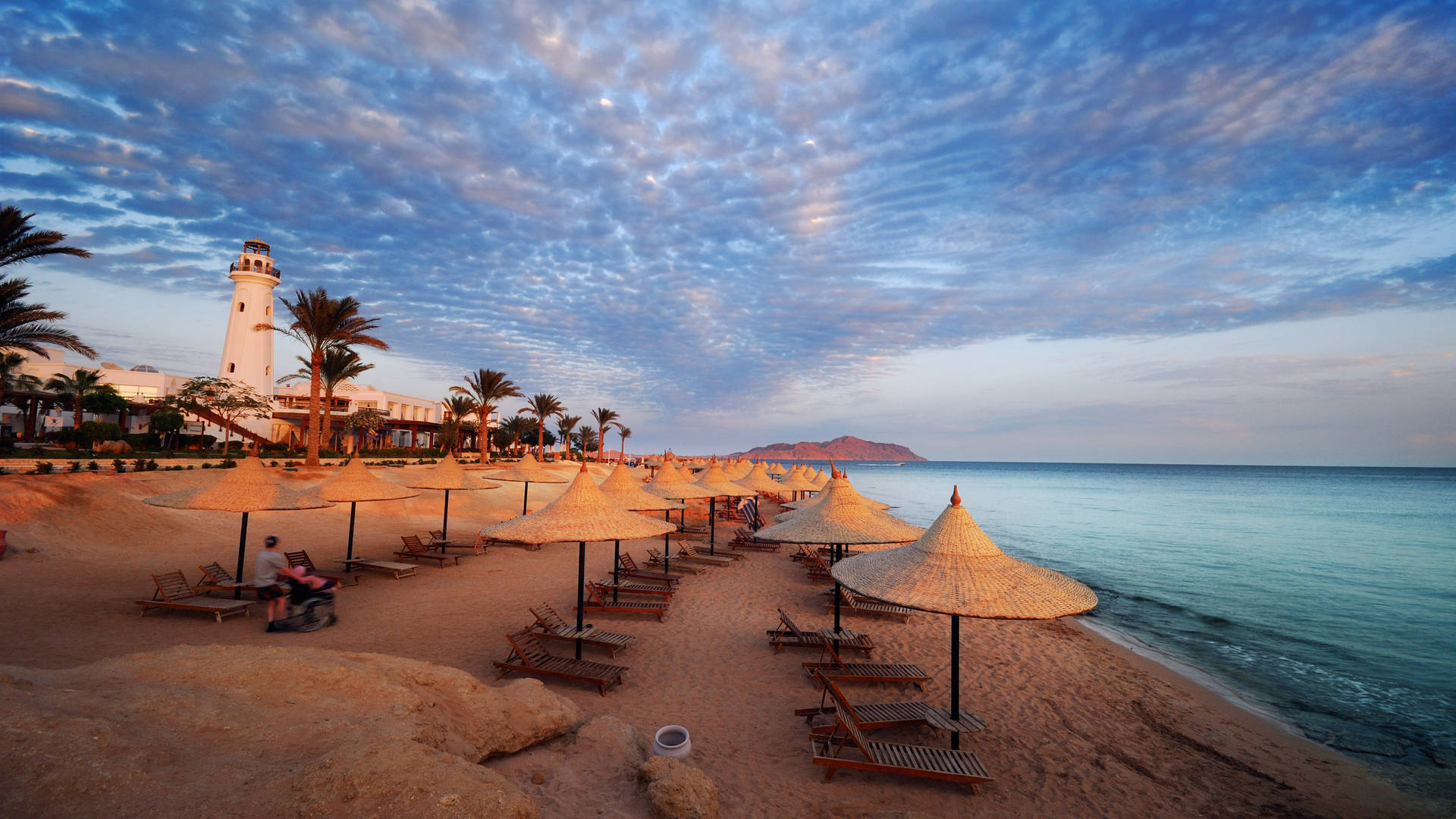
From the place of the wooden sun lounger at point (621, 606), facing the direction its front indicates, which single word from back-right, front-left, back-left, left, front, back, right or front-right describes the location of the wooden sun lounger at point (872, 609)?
front

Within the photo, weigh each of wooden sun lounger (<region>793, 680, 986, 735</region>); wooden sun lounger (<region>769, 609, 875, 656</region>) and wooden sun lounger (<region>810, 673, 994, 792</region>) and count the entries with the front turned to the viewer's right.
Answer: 3

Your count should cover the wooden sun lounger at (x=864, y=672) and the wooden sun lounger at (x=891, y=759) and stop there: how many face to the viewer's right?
2

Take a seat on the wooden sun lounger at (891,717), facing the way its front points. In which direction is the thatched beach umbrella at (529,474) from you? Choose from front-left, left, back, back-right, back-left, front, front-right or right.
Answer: back-left

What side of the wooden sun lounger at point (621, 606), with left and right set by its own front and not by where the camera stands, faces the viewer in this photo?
right

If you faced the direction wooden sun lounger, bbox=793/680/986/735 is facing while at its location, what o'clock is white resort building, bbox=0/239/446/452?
The white resort building is roughly at 7 o'clock from the wooden sun lounger.

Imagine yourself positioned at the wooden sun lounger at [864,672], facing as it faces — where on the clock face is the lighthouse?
The lighthouse is roughly at 7 o'clock from the wooden sun lounger.

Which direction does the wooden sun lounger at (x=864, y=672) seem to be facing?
to the viewer's right

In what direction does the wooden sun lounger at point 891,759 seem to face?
to the viewer's right

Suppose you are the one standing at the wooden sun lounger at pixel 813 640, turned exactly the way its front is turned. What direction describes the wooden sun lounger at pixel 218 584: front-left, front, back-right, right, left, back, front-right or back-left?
back

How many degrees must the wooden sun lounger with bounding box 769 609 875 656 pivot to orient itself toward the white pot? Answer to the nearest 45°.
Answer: approximately 90° to its right

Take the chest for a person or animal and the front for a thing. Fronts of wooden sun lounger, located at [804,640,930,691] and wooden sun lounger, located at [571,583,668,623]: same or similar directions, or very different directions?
same or similar directions

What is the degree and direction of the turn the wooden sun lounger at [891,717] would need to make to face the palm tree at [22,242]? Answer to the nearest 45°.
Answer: approximately 180°

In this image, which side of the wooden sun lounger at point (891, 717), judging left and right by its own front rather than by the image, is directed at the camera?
right

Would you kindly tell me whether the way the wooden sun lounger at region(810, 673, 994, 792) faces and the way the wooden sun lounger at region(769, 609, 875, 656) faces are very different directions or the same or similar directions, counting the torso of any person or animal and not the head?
same or similar directions

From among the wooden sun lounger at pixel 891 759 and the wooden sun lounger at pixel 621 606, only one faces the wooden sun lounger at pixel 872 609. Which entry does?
the wooden sun lounger at pixel 621 606

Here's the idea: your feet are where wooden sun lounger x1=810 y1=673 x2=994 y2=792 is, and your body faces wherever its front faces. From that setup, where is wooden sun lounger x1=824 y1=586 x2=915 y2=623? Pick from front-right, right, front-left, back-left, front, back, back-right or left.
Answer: left

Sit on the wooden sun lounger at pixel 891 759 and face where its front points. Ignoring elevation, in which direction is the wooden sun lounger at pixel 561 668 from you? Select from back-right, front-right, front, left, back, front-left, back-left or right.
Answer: back
